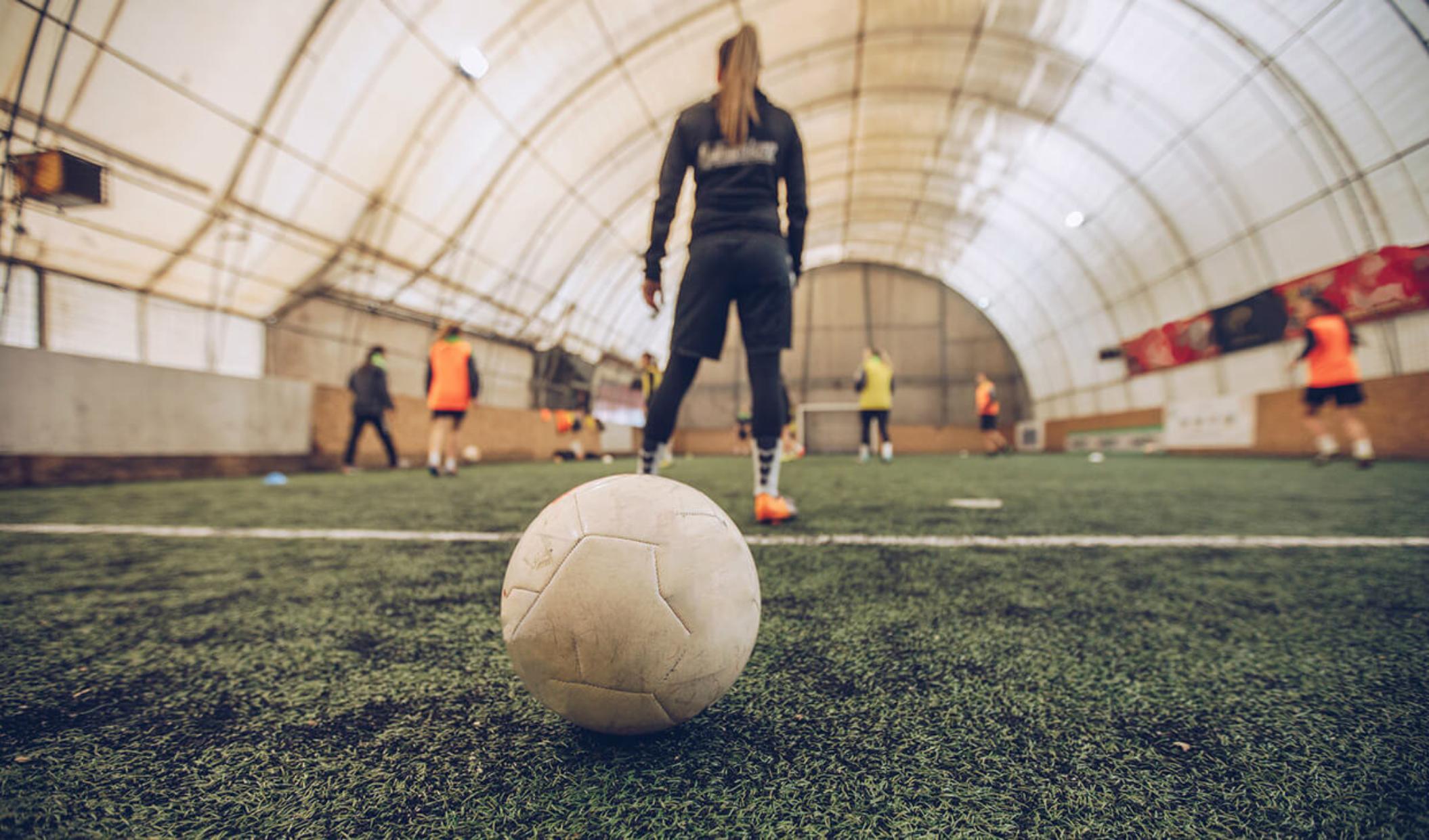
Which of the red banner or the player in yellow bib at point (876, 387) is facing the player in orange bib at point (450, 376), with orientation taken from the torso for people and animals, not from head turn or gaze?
the red banner

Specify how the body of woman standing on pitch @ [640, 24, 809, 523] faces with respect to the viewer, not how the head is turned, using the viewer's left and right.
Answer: facing away from the viewer

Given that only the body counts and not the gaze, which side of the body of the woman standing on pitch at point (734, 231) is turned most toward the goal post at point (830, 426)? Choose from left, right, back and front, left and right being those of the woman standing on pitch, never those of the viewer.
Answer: front

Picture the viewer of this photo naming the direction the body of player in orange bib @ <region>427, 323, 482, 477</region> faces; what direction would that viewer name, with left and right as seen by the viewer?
facing away from the viewer

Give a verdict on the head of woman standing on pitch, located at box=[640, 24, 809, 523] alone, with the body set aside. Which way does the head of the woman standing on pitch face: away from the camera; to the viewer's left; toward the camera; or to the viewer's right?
away from the camera

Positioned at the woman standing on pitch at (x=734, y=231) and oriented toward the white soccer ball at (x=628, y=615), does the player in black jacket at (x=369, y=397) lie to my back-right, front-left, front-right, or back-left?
back-right

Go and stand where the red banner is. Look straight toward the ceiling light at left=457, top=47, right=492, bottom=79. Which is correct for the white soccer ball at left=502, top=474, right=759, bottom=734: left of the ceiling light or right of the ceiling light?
left

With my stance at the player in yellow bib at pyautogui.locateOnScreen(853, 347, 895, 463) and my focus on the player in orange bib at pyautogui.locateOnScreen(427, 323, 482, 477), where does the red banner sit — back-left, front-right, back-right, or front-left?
back-left

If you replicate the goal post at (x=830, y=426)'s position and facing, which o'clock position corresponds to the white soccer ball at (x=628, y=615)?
The white soccer ball is roughly at 12 o'clock from the goal post.
